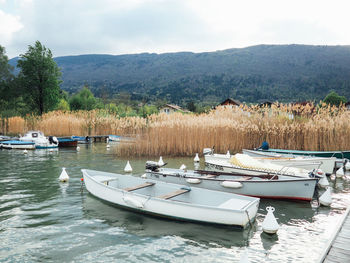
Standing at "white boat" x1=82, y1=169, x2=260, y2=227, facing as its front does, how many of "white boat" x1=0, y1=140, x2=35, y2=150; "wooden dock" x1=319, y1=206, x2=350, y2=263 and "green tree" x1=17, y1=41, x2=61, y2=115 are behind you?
1

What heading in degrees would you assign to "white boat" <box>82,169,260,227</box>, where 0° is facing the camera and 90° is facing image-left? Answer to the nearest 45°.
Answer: approximately 135°

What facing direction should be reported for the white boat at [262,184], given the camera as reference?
facing the viewer and to the right of the viewer

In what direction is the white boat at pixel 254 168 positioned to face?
to the viewer's right

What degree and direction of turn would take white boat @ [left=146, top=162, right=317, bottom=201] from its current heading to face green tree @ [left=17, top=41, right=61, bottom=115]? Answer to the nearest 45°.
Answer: approximately 180°

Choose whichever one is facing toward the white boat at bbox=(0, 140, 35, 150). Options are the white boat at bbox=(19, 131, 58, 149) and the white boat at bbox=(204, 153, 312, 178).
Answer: the white boat at bbox=(19, 131, 58, 149)

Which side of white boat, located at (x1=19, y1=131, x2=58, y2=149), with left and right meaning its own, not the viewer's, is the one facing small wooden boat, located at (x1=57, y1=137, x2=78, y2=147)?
back

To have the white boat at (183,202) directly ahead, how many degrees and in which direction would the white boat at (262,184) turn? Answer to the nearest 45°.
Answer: approximately 90° to its right

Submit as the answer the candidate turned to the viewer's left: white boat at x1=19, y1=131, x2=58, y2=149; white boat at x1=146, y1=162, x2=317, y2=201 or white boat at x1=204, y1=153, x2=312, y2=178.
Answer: white boat at x1=19, y1=131, x2=58, y2=149
